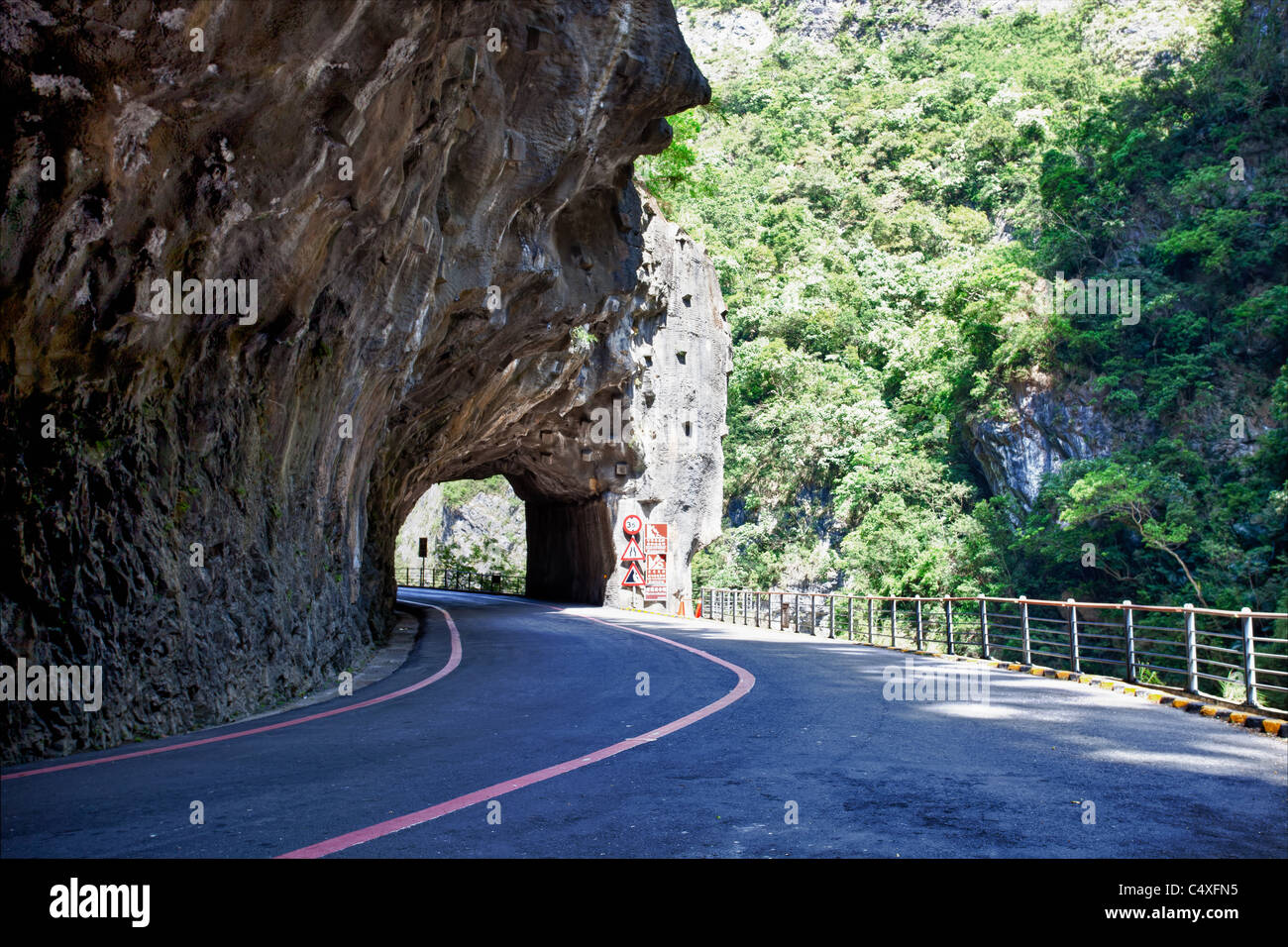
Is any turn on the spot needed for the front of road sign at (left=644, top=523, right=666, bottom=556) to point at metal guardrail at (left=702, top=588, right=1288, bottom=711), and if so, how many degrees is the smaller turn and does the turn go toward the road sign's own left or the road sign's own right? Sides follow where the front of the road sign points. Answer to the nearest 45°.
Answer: approximately 45° to the road sign's own left

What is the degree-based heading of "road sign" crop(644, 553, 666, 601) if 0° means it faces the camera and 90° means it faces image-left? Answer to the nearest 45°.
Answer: approximately 0°

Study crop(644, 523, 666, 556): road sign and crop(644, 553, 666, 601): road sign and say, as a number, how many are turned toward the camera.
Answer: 2

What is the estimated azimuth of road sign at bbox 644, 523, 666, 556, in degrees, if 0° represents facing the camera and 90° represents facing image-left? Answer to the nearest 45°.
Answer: approximately 0°

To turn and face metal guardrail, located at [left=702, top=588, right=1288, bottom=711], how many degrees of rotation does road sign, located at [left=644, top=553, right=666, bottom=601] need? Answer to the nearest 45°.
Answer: approximately 45° to its left

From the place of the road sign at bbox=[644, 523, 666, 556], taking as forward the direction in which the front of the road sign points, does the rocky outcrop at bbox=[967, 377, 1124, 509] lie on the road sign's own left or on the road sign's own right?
on the road sign's own left

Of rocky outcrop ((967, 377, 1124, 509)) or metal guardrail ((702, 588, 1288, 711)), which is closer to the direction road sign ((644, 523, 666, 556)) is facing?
the metal guardrail
